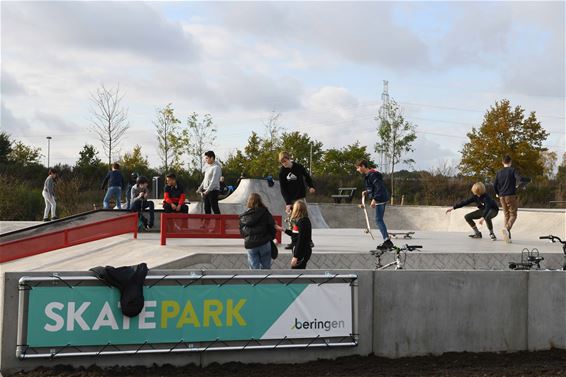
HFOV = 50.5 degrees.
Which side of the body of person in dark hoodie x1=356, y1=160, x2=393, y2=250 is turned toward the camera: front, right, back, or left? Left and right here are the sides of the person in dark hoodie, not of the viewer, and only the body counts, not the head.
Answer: left

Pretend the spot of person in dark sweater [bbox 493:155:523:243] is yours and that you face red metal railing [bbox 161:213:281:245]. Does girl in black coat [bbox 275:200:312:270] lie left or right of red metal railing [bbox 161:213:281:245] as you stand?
left

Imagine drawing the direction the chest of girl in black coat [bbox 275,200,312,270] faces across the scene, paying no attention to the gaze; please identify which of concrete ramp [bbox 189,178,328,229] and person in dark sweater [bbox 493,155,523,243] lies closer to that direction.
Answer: the concrete ramp

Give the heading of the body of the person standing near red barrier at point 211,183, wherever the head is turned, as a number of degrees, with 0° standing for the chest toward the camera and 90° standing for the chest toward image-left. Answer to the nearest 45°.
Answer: approximately 45°

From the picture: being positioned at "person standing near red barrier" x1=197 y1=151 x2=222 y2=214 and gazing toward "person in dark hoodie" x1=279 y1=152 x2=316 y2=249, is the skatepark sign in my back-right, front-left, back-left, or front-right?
front-right

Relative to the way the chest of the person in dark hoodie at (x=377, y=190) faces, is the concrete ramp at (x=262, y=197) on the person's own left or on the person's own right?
on the person's own right

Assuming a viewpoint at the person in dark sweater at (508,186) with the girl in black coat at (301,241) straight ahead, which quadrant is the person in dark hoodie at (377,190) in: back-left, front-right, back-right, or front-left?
front-right

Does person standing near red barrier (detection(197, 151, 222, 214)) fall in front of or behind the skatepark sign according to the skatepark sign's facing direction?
behind

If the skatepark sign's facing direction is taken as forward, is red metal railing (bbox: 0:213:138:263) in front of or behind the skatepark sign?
behind

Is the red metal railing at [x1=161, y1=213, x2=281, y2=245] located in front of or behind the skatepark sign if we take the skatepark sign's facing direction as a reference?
behind

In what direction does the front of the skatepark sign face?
toward the camera

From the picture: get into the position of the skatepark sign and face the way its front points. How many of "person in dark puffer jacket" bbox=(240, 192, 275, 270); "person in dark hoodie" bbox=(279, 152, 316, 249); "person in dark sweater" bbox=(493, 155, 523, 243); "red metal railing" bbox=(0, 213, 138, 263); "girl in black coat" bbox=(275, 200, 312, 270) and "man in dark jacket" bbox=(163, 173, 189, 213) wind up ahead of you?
0

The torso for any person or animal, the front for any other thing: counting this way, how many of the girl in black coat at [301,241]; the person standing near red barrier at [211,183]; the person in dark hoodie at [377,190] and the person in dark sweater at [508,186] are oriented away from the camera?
1

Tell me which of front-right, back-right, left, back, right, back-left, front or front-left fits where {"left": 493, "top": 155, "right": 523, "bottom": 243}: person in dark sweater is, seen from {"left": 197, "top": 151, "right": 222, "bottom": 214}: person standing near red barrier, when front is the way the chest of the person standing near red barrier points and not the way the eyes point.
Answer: back-left

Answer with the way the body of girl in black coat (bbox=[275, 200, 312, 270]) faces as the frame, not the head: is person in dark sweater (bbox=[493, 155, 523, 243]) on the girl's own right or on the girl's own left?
on the girl's own right

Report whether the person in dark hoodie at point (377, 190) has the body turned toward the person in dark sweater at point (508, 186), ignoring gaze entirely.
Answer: no

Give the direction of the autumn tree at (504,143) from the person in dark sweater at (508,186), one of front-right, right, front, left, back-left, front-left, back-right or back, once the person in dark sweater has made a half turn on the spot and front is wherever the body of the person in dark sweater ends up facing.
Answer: back
